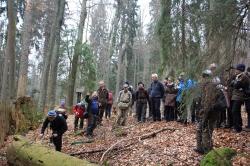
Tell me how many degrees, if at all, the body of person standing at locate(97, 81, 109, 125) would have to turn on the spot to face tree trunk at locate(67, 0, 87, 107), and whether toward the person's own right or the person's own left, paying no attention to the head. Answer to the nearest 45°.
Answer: approximately 135° to the person's own right

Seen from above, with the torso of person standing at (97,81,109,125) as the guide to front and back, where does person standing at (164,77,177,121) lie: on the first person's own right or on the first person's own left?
on the first person's own left

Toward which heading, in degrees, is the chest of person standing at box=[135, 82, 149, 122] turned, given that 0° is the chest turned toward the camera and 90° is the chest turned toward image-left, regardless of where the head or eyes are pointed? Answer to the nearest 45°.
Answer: approximately 0°

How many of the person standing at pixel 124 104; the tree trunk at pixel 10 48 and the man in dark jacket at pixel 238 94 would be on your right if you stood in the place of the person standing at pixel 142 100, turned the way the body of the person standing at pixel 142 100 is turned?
2

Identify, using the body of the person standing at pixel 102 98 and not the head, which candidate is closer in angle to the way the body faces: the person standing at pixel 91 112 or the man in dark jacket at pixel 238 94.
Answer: the person standing

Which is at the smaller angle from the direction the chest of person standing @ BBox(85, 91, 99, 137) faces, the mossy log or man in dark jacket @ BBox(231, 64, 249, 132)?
the mossy log
